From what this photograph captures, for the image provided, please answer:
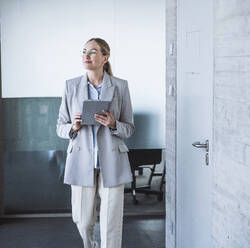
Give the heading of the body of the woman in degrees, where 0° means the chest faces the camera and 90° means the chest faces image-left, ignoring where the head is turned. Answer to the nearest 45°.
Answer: approximately 0°

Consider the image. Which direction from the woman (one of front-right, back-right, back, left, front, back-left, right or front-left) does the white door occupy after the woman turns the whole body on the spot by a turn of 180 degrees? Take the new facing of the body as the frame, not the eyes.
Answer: right
